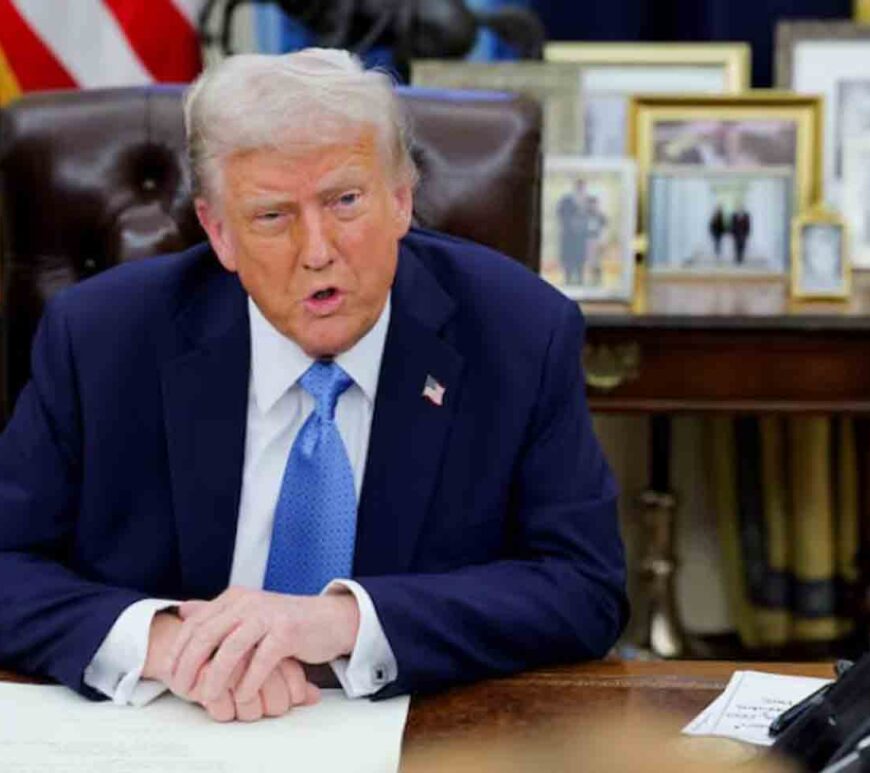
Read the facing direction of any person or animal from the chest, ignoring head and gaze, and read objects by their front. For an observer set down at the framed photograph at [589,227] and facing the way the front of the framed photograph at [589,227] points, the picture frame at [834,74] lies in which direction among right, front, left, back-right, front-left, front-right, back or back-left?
back-left

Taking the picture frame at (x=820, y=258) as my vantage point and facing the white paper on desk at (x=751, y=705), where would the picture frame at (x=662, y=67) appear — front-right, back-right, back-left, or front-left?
back-right

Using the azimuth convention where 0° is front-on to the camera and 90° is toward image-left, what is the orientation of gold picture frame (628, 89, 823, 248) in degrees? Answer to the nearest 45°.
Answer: approximately 0°

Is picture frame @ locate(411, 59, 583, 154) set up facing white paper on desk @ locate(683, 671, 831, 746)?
yes

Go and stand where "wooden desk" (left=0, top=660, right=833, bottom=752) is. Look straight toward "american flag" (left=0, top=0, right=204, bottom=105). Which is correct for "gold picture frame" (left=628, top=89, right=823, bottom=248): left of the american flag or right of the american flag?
right

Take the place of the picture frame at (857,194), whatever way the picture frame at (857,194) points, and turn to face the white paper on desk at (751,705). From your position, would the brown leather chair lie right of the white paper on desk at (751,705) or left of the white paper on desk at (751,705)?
right

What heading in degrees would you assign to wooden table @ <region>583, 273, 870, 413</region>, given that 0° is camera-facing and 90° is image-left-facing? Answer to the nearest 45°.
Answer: approximately 0°

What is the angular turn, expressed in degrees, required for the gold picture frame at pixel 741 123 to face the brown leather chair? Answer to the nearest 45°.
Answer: approximately 45° to its right
